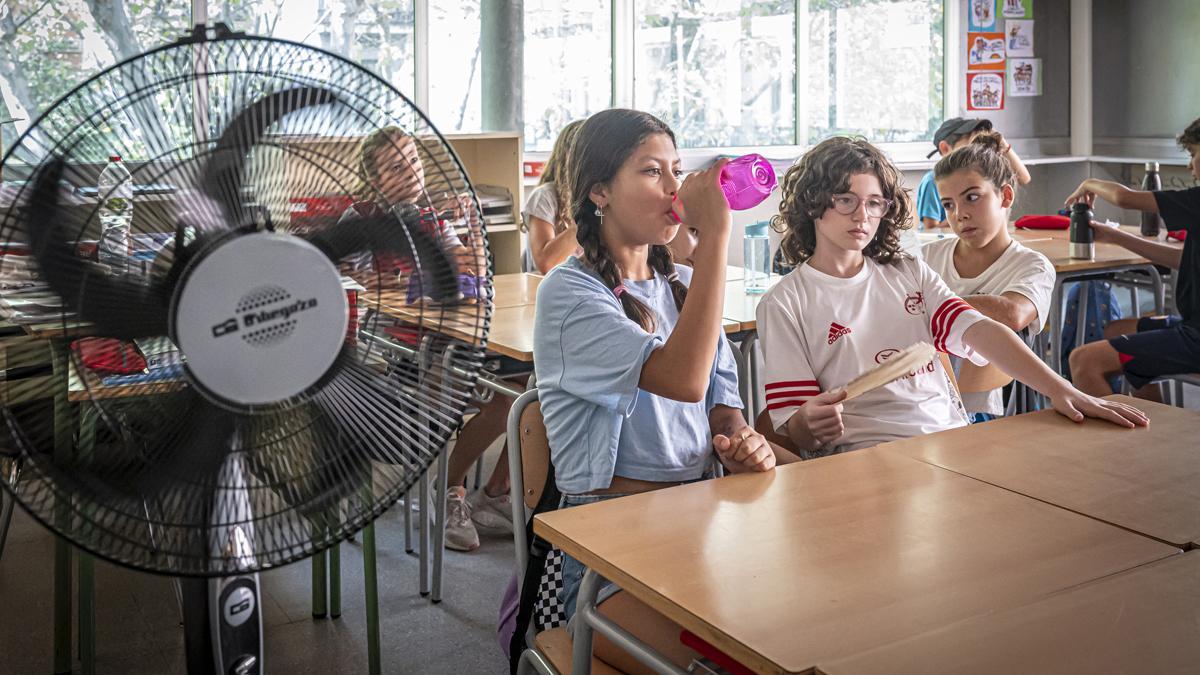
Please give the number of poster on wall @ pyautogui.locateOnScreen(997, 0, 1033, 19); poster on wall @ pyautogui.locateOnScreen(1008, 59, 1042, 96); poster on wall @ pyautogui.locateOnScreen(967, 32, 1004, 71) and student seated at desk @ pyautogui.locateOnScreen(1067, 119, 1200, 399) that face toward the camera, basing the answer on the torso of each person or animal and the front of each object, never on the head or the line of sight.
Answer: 3

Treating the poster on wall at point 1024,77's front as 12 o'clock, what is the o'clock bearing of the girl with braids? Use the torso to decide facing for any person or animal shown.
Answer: The girl with braids is roughly at 12 o'clock from the poster on wall.

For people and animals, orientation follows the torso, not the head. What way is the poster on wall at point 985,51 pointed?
toward the camera

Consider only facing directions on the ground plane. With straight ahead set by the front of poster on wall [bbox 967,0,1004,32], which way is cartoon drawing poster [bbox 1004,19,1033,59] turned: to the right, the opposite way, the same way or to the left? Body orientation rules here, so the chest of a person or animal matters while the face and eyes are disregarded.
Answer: the same way

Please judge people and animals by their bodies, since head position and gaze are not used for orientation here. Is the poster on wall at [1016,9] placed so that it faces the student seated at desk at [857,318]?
yes

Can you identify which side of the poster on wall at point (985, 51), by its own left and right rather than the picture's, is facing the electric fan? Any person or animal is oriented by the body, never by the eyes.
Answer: front

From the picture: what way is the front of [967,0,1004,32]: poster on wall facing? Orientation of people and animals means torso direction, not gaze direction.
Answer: toward the camera

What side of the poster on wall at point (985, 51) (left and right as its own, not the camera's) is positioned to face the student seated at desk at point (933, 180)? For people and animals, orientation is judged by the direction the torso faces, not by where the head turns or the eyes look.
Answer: front

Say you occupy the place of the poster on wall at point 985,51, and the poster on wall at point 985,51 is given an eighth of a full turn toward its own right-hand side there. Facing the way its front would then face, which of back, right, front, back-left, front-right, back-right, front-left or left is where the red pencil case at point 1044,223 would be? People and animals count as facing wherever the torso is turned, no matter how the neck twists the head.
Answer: front-left

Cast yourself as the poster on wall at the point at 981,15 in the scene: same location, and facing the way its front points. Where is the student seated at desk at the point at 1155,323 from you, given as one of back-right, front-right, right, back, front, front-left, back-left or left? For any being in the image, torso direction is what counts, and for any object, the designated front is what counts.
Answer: front

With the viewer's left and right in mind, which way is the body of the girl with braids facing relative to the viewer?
facing the viewer and to the right of the viewer

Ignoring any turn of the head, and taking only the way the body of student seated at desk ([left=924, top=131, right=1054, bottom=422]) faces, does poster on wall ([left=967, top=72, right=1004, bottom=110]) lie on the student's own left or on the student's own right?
on the student's own right

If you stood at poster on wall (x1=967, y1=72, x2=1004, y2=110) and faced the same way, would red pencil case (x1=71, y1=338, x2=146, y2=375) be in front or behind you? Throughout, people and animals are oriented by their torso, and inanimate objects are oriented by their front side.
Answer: in front

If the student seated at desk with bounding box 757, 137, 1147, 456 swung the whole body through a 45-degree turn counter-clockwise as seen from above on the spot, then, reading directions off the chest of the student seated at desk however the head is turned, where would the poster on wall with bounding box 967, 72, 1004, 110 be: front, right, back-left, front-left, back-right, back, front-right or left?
left

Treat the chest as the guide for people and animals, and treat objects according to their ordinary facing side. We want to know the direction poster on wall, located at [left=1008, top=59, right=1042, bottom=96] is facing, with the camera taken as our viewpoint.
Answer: facing the viewer

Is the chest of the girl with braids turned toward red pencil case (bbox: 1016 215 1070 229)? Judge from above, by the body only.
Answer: no

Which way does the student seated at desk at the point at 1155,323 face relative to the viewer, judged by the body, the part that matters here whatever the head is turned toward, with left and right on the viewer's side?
facing to the left of the viewer
